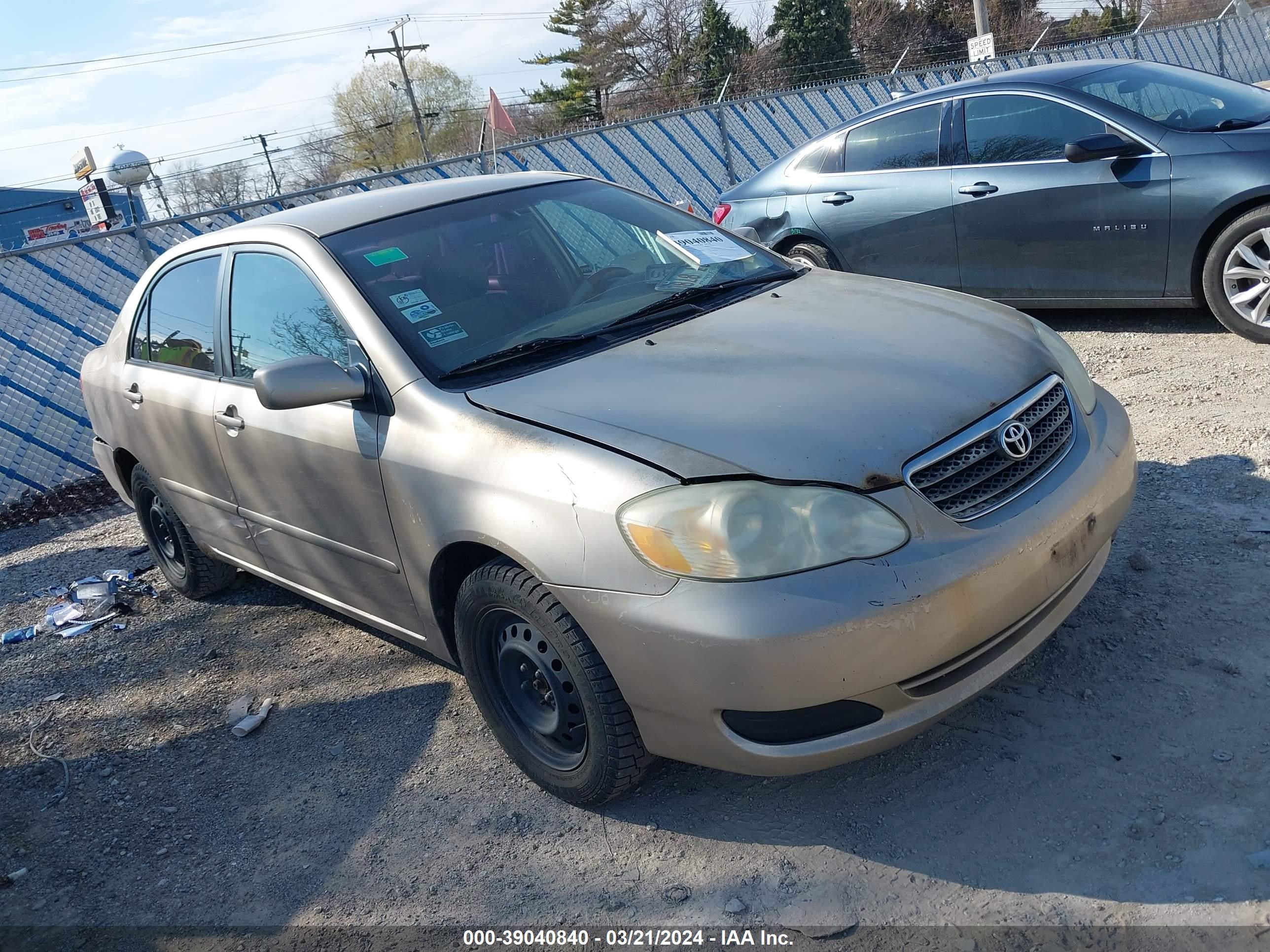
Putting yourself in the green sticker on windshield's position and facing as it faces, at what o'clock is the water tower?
The water tower is roughly at 7 o'clock from the green sticker on windshield.

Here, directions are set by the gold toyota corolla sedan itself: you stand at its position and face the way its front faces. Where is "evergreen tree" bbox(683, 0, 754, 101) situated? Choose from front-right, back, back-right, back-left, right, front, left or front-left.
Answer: back-left

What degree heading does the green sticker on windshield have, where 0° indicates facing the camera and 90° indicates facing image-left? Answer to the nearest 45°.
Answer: approximately 315°

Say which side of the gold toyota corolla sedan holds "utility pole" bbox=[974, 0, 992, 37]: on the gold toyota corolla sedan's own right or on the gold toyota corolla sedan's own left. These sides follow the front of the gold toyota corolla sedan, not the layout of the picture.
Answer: on the gold toyota corolla sedan's own left

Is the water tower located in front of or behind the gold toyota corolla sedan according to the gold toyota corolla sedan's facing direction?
behind

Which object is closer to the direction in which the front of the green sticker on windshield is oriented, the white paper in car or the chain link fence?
the white paper in car

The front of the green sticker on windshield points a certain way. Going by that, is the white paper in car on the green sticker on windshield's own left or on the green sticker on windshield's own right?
on the green sticker on windshield's own left

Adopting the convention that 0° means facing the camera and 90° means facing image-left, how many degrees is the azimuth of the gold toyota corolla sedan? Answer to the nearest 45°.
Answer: approximately 315°
